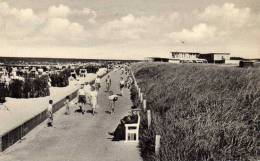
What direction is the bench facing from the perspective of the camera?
to the viewer's left

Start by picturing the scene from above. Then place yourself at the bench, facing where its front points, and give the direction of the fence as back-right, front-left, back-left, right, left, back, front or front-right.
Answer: front
